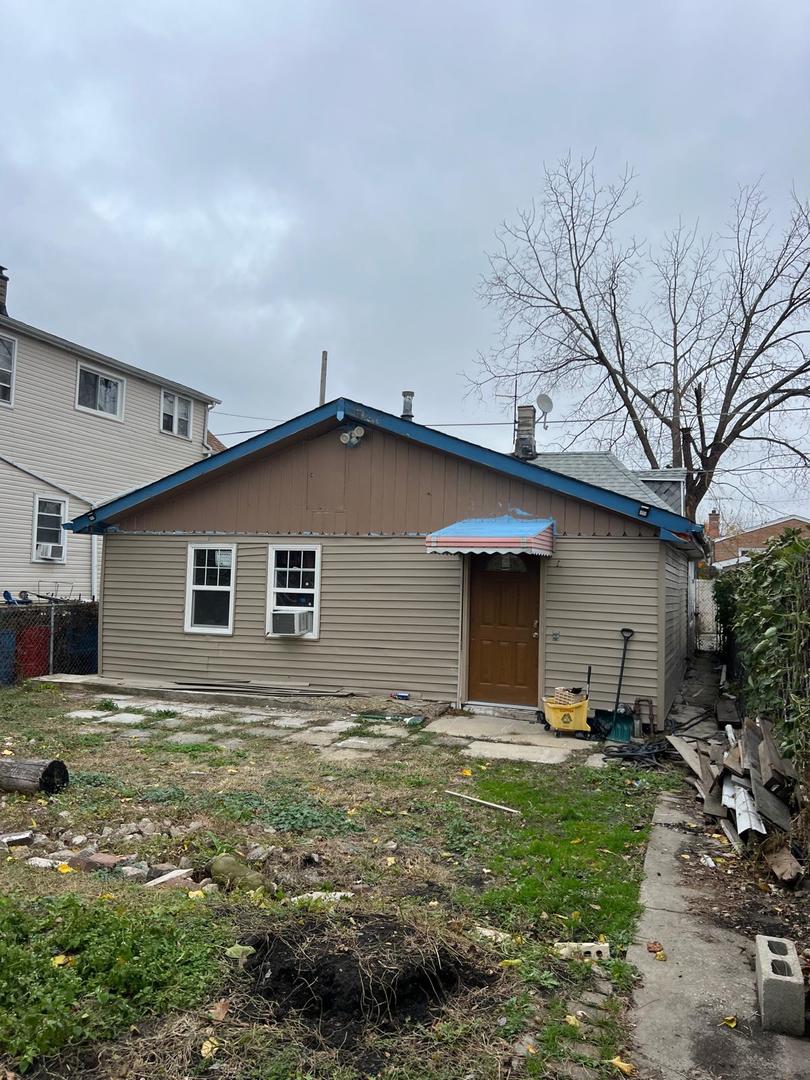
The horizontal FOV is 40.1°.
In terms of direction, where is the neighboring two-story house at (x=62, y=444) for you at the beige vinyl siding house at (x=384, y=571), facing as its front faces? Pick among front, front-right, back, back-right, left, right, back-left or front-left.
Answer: back-right

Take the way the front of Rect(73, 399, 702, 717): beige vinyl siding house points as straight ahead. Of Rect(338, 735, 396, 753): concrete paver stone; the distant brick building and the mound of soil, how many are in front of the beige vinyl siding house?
2

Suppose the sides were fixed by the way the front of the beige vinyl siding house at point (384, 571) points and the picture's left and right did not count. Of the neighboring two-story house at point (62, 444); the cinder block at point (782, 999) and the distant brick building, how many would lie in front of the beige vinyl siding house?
1

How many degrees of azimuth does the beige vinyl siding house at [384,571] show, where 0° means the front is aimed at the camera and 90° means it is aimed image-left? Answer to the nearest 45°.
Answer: approximately 0°

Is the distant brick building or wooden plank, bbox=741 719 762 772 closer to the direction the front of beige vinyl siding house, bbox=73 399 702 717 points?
the wooden plank

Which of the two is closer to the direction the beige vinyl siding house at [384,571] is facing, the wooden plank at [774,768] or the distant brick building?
the wooden plank

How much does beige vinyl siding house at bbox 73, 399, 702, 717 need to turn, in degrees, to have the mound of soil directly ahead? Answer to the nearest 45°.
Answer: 0° — it already faces it

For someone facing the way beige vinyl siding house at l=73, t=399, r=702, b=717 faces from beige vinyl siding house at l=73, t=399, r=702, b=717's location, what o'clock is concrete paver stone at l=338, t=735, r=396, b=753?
The concrete paver stone is roughly at 12 o'clock from the beige vinyl siding house.
